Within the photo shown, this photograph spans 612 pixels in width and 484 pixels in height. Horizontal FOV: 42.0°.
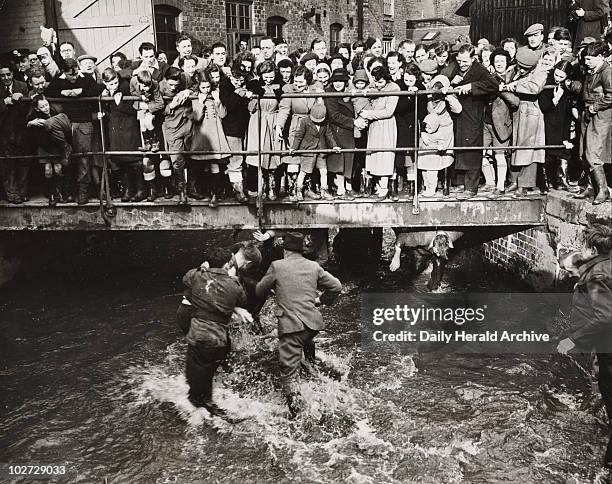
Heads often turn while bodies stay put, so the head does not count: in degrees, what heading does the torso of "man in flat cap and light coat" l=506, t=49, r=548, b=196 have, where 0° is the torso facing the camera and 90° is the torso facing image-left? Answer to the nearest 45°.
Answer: approximately 45°

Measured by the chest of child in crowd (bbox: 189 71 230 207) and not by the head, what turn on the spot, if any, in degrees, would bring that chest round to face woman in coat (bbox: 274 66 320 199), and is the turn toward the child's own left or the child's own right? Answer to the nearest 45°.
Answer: approximately 90° to the child's own left

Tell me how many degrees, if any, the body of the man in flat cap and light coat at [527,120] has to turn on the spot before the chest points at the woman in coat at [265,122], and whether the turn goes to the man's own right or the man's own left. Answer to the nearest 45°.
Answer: approximately 45° to the man's own right

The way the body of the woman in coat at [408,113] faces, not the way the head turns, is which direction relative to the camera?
toward the camera

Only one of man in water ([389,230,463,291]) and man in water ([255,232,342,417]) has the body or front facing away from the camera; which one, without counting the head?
man in water ([255,232,342,417])

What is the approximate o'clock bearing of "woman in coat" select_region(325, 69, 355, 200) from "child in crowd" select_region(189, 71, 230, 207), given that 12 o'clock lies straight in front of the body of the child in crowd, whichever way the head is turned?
The woman in coat is roughly at 9 o'clock from the child in crowd.

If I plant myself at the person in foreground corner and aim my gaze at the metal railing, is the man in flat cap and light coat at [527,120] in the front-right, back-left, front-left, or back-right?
front-right

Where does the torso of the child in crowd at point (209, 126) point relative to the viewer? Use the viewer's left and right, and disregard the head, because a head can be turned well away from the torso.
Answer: facing the viewer

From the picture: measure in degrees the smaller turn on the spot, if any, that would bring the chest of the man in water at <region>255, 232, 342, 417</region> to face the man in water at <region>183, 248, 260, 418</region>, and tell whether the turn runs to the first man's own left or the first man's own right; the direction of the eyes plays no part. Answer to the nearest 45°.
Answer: approximately 90° to the first man's own left

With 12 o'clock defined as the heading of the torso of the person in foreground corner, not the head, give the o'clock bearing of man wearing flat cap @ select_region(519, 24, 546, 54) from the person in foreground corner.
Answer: The man wearing flat cap is roughly at 1 o'clock from the person in foreground corner.

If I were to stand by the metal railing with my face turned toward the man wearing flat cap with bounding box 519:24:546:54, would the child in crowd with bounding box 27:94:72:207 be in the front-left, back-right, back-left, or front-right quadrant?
back-left

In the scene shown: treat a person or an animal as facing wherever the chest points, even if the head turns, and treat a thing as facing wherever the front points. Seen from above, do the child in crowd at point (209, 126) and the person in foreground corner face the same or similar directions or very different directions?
very different directions

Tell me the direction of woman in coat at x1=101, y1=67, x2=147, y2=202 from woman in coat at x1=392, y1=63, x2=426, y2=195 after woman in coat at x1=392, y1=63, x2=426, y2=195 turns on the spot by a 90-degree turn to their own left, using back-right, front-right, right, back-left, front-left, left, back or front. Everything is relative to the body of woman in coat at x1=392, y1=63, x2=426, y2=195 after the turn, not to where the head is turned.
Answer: back

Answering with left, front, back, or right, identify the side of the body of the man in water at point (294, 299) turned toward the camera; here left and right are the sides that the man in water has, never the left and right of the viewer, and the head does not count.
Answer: back

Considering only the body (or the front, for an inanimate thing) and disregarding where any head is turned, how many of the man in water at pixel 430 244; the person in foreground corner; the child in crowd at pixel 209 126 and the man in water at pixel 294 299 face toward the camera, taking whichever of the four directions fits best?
2
